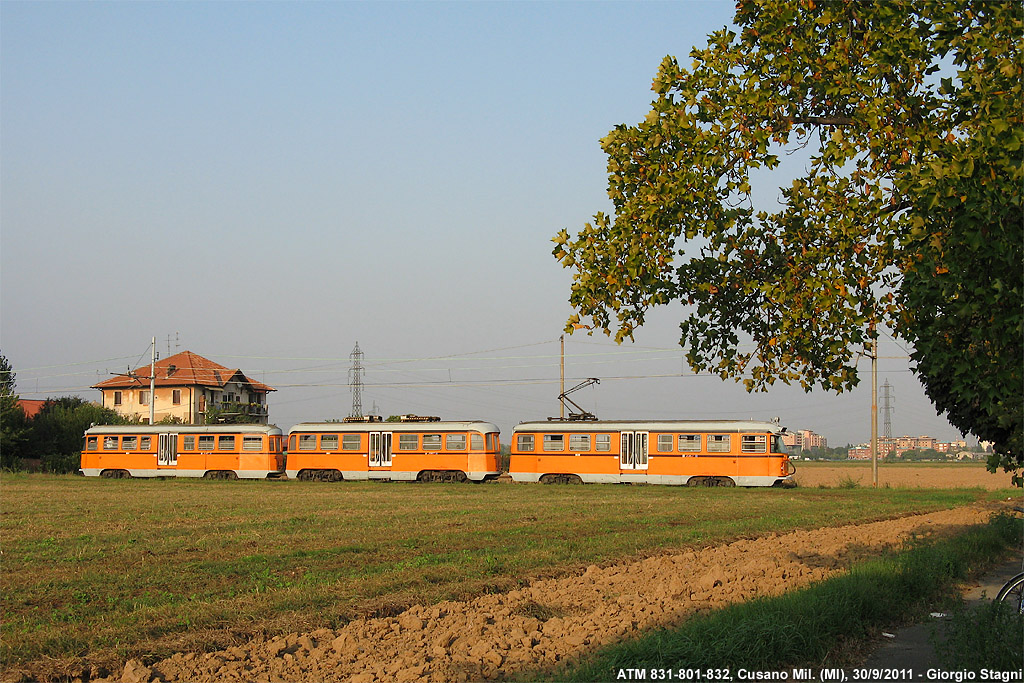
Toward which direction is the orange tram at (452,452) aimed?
to the viewer's right
